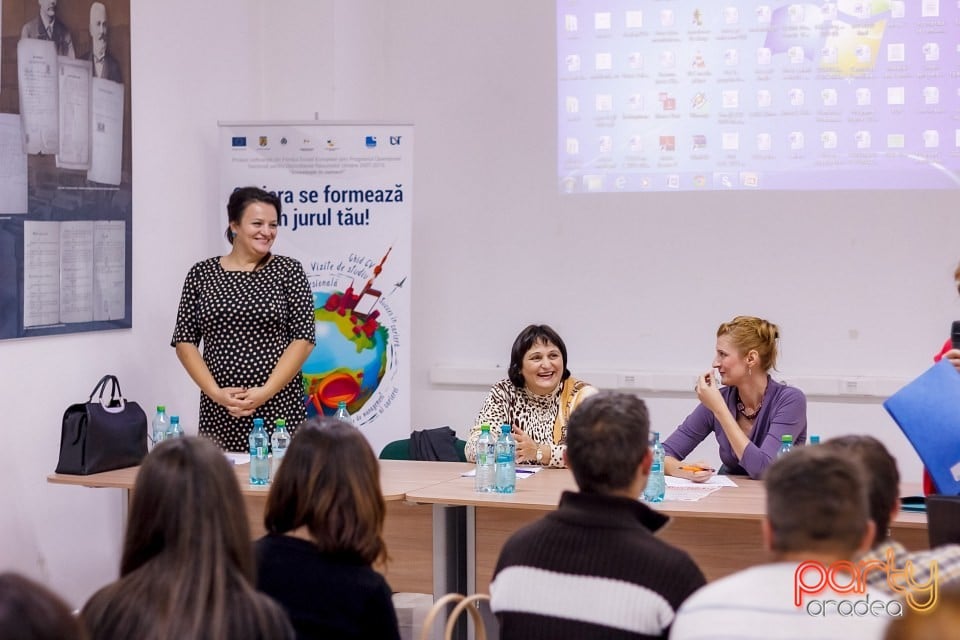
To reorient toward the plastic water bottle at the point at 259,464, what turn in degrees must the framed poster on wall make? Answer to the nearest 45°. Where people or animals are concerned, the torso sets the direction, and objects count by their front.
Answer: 0° — it already faces it

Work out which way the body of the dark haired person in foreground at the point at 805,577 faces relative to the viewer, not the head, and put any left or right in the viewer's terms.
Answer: facing away from the viewer

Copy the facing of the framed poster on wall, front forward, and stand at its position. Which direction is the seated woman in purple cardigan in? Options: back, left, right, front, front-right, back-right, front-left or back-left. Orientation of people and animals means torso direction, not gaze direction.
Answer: front

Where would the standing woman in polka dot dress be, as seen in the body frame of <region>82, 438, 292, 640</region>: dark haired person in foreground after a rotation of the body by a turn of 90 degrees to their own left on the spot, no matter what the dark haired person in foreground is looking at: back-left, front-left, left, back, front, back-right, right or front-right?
right

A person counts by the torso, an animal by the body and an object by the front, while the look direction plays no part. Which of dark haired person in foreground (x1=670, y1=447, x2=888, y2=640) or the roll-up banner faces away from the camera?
the dark haired person in foreground

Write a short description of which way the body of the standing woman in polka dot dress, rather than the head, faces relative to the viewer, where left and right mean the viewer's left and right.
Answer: facing the viewer

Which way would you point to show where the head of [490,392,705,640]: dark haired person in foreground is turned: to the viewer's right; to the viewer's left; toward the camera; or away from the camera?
away from the camera

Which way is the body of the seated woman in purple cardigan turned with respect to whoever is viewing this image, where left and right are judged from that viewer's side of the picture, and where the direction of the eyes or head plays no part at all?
facing the viewer and to the left of the viewer

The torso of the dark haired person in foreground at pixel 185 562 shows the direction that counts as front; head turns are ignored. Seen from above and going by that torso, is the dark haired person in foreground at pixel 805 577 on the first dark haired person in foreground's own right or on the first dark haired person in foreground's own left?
on the first dark haired person in foreground's own right

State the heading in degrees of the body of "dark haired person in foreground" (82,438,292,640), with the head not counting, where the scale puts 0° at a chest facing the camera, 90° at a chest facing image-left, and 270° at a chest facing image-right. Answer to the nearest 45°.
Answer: approximately 180°

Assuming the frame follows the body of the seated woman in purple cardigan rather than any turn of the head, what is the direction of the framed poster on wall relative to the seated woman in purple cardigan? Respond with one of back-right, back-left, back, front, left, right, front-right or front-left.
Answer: front-right

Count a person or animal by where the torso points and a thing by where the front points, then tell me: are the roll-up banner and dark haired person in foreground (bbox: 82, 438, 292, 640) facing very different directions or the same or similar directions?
very different directions

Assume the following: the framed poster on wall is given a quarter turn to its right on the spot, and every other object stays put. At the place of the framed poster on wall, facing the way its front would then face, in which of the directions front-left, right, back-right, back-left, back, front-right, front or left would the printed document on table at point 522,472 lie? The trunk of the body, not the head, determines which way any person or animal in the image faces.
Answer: left

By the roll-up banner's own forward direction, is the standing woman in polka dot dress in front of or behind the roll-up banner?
in front

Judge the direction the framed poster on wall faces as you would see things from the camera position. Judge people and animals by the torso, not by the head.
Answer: facing the viewer and to the right of the viewer

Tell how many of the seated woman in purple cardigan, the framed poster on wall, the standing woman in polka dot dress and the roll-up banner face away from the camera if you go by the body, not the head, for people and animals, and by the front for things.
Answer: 0

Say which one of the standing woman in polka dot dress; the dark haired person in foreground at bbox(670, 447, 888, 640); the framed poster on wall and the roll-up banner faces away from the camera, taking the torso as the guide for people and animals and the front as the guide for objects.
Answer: the dark haired person in foreground

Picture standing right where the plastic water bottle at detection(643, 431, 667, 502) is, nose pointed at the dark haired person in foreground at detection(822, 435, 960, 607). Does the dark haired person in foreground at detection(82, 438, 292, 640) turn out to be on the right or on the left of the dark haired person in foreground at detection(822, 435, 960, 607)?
right
